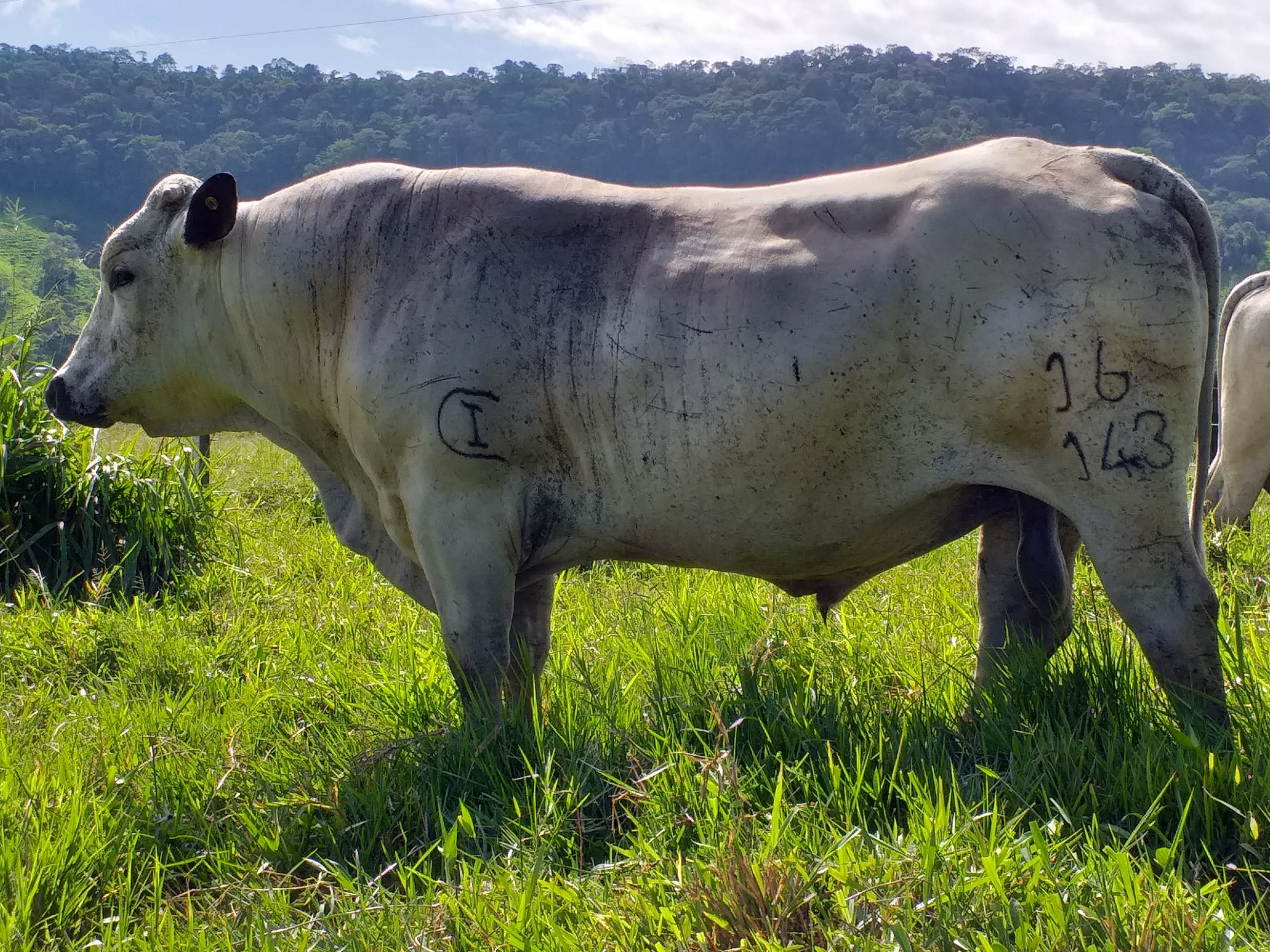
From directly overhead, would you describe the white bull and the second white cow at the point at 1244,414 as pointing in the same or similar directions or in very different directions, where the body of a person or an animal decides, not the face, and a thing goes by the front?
very different directions

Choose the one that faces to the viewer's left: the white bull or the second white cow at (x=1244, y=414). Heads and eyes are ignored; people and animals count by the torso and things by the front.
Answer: the white bull

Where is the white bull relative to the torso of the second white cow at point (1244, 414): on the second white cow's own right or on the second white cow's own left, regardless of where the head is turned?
on the second white cow's own right

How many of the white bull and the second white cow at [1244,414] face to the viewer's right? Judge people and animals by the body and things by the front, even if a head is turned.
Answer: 1

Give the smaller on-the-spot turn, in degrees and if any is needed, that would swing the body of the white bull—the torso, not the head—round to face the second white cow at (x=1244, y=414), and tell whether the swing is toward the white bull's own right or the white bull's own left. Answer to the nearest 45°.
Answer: approximately 135° to the white bull's own right

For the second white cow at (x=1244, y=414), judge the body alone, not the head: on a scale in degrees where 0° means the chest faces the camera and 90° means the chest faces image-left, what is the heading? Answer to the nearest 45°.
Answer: approximately 270°

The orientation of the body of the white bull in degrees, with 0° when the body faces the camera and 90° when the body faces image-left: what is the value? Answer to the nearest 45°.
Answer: approximately 90°
